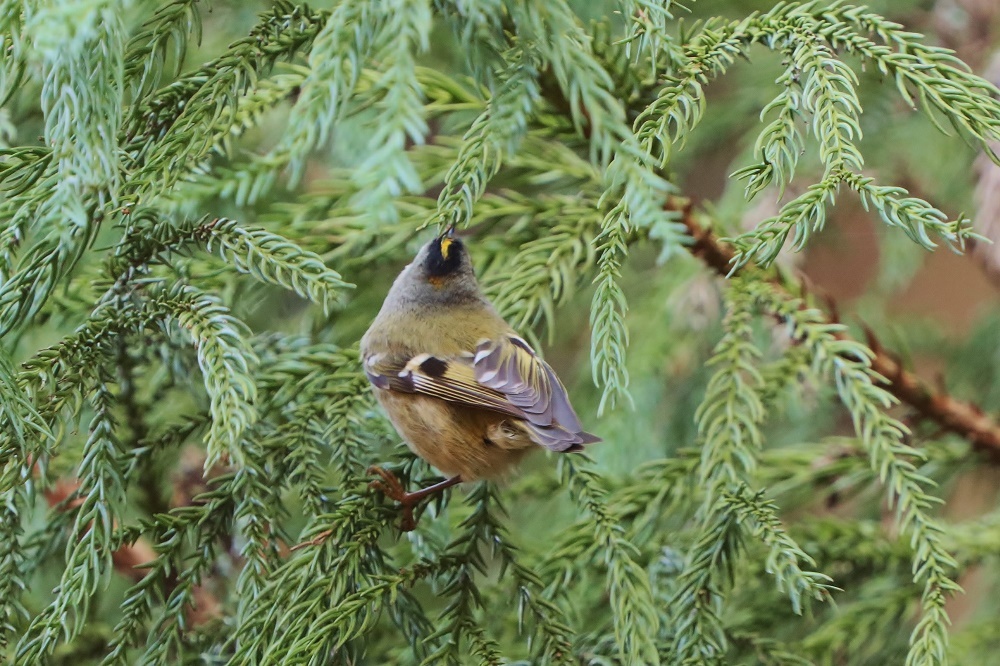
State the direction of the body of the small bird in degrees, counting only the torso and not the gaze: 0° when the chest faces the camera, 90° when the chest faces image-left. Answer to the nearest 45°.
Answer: approximately 135°
